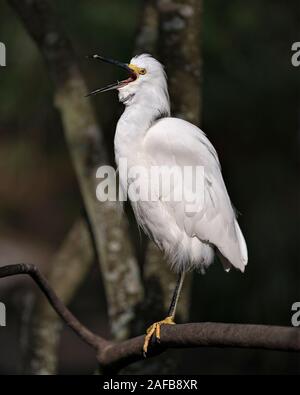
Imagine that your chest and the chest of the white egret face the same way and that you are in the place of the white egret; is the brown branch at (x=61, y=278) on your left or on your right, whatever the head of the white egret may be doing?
on your right

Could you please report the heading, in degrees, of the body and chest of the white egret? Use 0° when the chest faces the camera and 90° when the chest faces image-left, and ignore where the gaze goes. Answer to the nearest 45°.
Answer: approximately 90°
